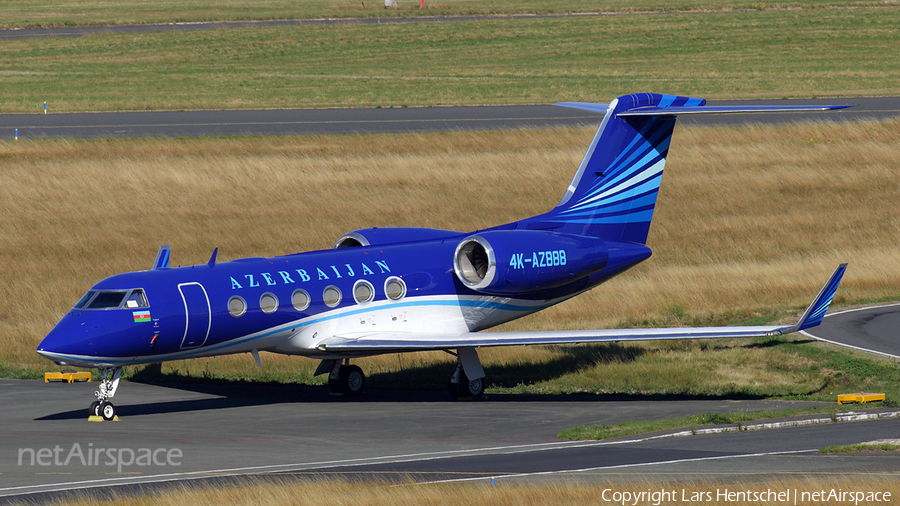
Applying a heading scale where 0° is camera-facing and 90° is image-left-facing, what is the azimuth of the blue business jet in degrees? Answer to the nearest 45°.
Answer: approximately 45°
